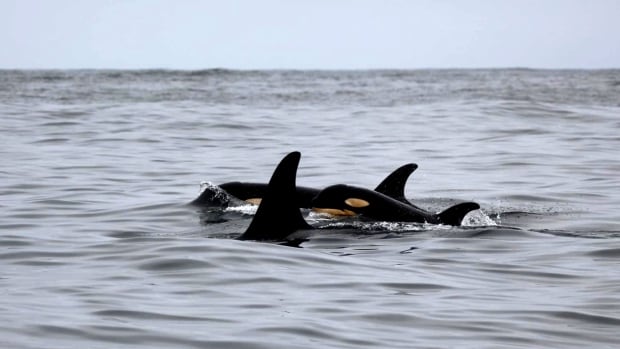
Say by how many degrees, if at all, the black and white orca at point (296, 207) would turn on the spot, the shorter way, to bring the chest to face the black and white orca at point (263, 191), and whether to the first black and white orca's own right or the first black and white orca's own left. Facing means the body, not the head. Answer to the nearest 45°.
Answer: approximately 90° to the first black and white orca's own right

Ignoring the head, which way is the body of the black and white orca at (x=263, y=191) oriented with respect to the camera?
to the viewer's left

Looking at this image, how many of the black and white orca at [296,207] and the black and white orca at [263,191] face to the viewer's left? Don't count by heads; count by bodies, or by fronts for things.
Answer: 2

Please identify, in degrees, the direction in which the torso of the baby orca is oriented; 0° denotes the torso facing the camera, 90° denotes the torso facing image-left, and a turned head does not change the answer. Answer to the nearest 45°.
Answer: approximately 90°

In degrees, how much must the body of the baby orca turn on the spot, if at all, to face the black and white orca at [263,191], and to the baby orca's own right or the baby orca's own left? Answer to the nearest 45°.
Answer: approximately 45° to the baby orca's own right

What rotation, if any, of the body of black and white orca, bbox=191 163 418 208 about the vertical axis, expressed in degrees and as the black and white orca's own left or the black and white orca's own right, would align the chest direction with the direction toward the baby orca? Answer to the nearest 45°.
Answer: approximately 135° to the black and white orca's own left

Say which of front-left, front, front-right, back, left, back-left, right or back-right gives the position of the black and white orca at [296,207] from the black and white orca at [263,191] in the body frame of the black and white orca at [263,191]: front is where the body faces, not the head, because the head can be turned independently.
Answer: left

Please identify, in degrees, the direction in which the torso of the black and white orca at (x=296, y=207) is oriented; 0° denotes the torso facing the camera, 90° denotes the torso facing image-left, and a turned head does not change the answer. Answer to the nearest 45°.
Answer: approximately 90°

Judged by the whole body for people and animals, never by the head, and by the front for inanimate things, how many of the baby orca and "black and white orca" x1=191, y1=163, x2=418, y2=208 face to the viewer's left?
2
